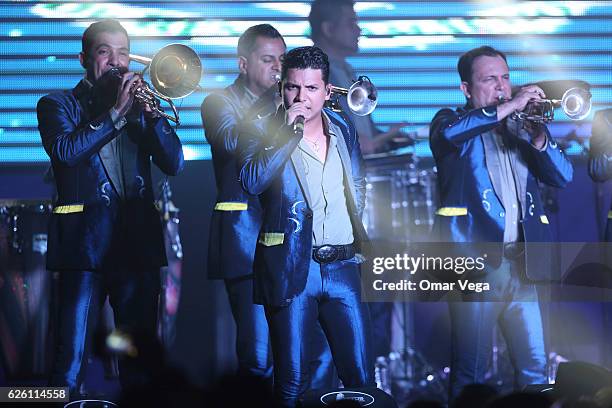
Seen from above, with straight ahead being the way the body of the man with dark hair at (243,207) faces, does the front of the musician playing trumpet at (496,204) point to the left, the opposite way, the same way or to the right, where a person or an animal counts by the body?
the same way

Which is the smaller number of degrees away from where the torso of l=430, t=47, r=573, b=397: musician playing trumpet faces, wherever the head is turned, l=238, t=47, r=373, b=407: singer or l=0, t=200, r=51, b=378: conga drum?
the singer

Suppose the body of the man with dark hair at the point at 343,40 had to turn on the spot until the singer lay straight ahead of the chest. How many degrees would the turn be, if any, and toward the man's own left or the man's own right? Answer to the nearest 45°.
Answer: approximately 90° to the man's own right

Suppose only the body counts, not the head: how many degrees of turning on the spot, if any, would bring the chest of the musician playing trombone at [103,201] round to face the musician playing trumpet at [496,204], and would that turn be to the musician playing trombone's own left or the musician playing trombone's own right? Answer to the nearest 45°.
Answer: approximately 45° to the musician playing trombone's own left

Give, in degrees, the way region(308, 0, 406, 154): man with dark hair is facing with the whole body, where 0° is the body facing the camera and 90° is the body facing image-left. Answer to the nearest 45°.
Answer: approximately 270°

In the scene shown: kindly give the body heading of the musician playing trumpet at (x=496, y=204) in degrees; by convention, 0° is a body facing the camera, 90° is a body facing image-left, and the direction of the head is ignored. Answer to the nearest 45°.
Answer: approximately 315°

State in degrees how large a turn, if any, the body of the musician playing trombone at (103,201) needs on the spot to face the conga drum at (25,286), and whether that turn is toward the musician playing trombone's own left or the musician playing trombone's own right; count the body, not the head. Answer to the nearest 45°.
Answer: approximately 180°

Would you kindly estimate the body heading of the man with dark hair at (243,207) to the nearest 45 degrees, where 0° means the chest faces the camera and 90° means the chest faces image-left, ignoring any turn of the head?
approximately 315°

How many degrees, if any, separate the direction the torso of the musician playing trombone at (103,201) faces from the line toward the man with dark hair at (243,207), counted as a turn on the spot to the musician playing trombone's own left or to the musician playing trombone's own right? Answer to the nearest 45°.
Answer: approximately 45° to the musician playing trombone's own left

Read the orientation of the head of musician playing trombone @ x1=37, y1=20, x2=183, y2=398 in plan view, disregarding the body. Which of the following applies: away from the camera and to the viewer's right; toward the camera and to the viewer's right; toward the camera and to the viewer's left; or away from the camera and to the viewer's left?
toward the camera and to the viewer's right

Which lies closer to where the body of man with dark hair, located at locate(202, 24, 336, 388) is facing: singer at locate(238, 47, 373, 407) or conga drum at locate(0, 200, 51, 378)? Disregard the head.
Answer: the singer

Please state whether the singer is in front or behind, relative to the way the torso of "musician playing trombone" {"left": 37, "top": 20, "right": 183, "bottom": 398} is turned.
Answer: in front

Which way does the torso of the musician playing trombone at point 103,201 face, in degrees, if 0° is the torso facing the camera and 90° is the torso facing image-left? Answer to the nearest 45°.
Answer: approximately 315°
